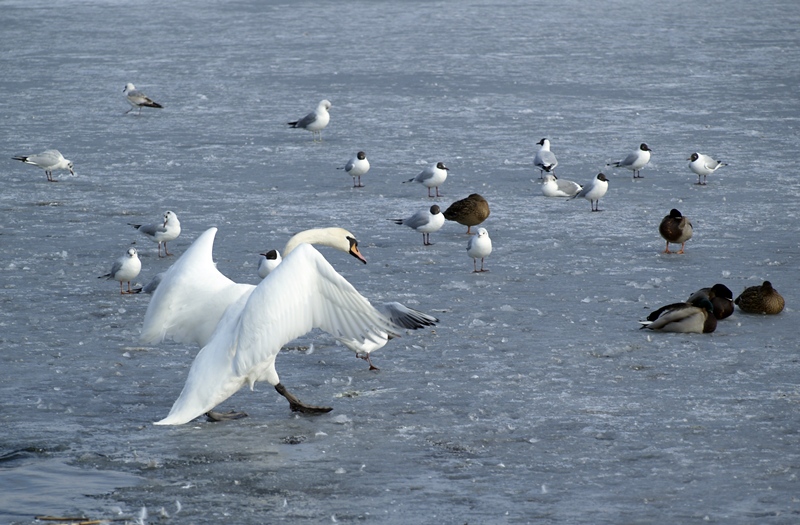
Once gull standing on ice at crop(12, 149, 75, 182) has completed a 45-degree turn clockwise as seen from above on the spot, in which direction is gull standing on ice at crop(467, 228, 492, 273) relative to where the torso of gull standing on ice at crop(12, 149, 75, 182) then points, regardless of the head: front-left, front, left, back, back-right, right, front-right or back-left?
front

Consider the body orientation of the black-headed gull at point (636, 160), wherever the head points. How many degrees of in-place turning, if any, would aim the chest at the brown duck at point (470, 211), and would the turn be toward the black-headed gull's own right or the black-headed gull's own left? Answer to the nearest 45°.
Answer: approximately 135° to the black-headed gull's own right

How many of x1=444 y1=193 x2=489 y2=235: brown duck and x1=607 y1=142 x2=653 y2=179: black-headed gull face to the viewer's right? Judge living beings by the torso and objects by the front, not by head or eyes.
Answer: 2

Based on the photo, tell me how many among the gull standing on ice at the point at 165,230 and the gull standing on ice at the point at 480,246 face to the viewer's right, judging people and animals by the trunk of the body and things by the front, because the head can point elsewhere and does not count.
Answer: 1

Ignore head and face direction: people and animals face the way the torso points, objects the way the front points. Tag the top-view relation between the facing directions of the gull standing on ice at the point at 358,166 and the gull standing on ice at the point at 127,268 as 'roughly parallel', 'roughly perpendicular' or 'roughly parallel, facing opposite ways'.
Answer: roughly parallel

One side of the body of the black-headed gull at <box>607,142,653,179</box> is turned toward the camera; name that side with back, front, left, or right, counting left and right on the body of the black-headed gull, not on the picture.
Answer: right

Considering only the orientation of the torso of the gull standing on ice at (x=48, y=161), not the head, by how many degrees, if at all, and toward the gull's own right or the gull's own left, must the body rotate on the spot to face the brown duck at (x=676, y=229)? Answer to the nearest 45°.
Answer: approximately 45° to the gull's own right

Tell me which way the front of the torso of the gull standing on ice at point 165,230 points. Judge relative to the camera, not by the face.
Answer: to the viewer's right

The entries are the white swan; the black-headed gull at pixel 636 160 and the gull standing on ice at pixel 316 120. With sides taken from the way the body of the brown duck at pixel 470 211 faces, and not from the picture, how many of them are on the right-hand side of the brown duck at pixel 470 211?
1

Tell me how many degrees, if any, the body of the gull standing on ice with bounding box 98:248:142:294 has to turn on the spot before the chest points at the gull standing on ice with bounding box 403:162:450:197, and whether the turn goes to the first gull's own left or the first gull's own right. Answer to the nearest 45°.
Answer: approximately 90° to the first gull's own left

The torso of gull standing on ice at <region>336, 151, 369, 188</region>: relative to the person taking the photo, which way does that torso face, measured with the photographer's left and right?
facing the viewer and to the right of the viewer

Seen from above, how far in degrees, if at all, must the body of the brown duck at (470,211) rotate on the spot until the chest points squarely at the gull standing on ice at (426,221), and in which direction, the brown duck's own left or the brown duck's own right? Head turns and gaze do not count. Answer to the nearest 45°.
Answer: approximately 135° to the brown duck's own right

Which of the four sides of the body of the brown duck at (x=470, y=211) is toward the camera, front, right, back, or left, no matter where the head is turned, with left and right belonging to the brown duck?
right
